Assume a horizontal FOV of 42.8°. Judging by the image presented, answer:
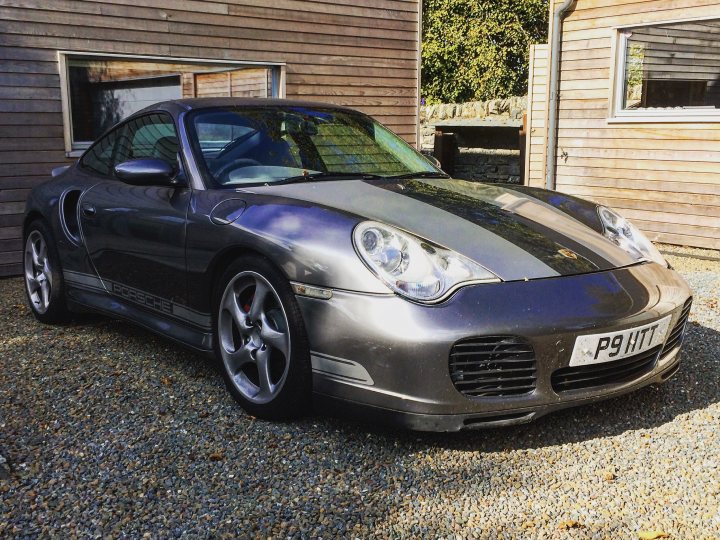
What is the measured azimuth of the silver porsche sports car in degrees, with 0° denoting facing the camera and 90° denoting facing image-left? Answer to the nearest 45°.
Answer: approximately 315°

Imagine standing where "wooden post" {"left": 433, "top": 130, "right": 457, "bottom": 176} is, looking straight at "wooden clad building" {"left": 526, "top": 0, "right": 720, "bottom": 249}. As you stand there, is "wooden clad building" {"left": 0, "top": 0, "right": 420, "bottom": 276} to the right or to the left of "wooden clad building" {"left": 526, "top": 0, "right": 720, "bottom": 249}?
right

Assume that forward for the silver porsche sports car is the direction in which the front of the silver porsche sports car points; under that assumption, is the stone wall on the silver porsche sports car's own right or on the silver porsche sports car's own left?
on the silver porsche sports car's own left

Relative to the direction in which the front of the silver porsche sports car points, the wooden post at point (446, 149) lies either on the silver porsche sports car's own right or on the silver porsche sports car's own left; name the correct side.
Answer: on the silver porsche sports car's own left

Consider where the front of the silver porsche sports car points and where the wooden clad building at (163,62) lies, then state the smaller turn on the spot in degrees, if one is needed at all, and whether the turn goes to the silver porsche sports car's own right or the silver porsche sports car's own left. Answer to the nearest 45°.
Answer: approximately 135° to the silver porsche sports car's own left

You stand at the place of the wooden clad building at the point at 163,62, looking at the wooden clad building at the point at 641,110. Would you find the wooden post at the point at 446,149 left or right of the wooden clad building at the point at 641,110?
left

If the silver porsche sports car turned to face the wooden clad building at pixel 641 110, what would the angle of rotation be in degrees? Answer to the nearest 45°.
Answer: approximately 90° to its left
